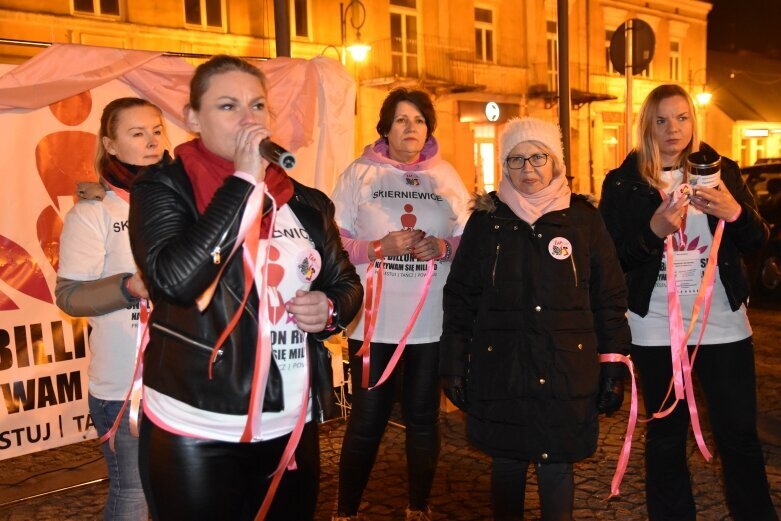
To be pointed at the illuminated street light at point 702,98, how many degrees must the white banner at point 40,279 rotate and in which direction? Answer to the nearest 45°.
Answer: approximately 135° to its left

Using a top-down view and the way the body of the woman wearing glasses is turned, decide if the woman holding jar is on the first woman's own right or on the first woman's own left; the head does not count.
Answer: on the first woman's own left

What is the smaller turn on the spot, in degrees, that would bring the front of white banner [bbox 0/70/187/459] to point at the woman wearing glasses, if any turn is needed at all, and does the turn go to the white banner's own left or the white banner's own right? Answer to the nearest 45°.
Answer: approximately 45° to the white banner's own left

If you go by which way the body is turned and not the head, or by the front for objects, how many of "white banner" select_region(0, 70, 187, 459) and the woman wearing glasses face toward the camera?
2

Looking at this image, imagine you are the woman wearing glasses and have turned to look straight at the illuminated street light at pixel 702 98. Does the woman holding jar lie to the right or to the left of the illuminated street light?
right

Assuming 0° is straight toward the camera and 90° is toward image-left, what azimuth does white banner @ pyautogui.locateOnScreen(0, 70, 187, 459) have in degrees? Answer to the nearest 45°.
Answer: approximately 0°

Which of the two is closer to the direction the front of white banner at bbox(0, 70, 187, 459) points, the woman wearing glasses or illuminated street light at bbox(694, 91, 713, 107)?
the woman wearing glasses

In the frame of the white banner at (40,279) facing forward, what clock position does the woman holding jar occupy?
The woman holding jar is roughly at 10 o'clock from the white banner.

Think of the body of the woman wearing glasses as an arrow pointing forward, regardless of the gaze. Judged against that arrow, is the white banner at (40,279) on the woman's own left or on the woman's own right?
on the woman's own right

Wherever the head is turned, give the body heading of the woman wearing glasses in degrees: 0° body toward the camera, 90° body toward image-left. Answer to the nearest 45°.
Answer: approximately 0°
